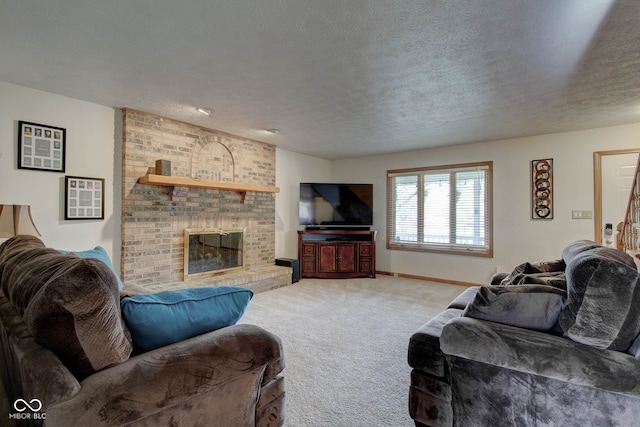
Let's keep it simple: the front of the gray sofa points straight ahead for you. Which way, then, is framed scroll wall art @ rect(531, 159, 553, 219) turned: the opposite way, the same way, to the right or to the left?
to the left

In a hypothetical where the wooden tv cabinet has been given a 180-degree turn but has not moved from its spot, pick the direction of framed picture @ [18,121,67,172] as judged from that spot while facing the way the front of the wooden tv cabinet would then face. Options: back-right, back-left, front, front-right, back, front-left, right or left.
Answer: back-left

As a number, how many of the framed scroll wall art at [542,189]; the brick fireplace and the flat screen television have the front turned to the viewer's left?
0

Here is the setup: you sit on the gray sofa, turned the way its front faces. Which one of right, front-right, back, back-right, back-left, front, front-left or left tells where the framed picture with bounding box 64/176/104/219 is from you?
front

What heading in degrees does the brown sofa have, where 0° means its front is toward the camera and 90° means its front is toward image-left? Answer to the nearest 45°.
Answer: approximately 225°

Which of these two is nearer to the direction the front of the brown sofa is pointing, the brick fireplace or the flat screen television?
the flat screen television

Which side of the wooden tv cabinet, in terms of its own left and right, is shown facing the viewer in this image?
front

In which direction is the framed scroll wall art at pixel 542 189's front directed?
toward the camera

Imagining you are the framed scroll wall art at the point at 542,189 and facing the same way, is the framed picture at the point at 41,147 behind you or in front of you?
in front

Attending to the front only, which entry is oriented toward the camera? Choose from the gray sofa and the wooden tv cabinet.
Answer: the wooden tv cabinet

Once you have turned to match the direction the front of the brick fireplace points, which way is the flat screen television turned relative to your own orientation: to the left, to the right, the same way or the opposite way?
to the right

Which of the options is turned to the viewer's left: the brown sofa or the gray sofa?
the gray sofa

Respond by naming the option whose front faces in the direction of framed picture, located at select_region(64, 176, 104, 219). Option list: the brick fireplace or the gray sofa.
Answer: the gray sofa

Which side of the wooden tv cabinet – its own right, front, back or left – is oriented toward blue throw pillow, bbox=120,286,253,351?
front

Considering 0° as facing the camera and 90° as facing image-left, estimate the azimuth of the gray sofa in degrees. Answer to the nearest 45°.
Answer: approximately 90°
